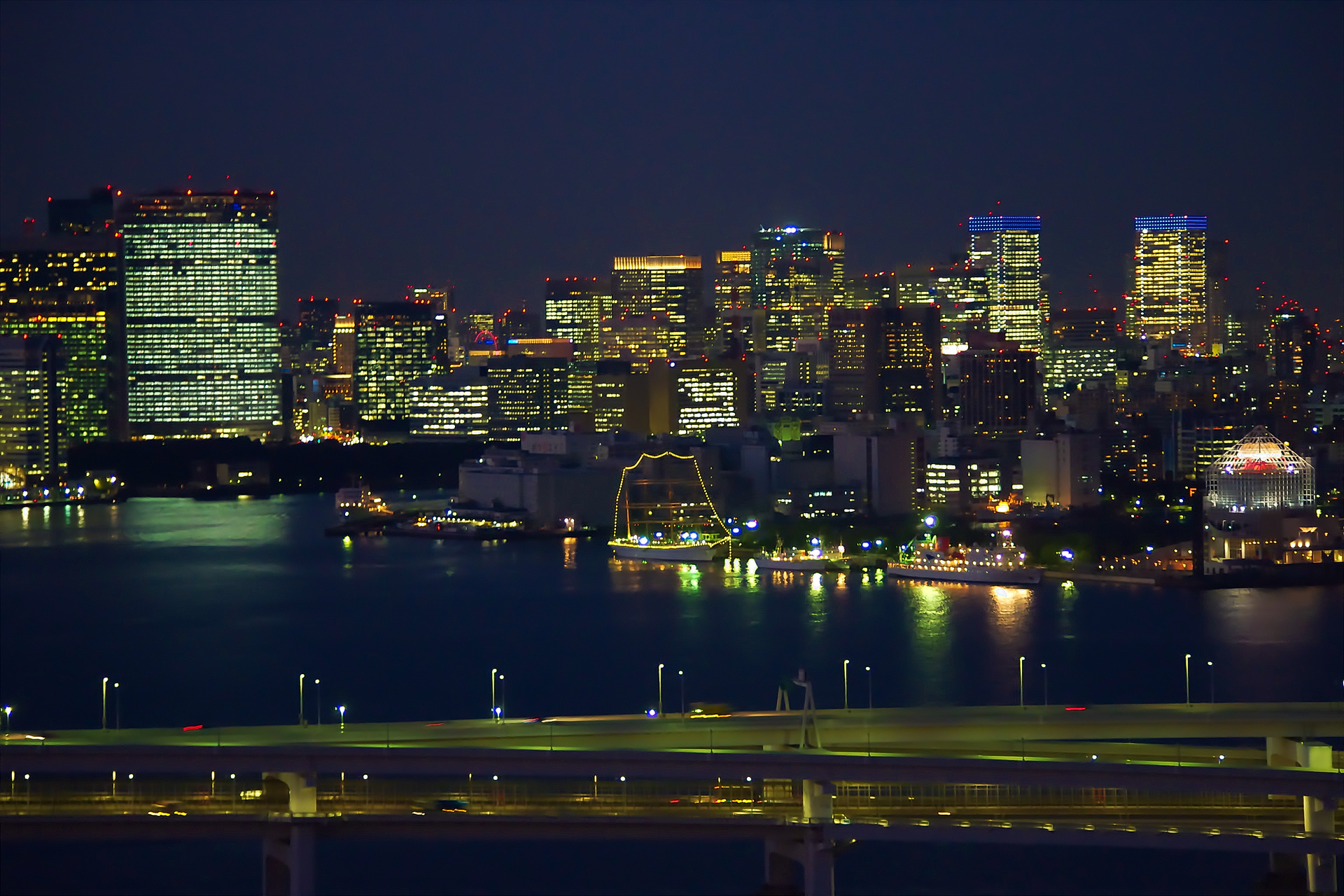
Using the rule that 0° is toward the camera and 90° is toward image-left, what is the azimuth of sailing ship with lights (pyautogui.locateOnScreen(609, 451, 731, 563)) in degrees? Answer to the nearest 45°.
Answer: approximately 270°

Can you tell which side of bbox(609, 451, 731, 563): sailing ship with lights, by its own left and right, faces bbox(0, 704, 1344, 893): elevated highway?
right

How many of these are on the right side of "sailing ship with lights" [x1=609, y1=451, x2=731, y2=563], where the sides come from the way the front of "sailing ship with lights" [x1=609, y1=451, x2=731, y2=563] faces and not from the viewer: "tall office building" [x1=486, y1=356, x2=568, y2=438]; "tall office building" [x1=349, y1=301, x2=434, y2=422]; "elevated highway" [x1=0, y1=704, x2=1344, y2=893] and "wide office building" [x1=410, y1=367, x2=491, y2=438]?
1

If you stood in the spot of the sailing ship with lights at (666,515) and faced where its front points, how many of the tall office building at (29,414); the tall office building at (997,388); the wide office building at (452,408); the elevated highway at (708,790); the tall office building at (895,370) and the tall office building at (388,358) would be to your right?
1

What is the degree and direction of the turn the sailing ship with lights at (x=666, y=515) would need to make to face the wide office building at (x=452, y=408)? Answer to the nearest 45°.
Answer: approximately 90° to its left

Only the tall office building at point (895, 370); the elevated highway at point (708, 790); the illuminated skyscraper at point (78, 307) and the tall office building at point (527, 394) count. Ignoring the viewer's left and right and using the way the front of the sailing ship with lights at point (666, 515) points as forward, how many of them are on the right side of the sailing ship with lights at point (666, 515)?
1

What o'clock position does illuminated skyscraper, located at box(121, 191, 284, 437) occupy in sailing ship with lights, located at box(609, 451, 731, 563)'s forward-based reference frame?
The illuminated skyscraper is roughly at 8 o'clock from the sailing ship with lights.

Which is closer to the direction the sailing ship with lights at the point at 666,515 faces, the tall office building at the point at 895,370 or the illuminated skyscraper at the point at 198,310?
the tall office building

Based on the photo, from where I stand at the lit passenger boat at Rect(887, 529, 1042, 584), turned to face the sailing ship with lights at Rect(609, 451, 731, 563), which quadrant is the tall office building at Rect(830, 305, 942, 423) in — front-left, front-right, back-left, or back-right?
front-right

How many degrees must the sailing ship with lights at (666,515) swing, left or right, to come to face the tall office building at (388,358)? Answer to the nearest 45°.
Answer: approximately 90° to its left

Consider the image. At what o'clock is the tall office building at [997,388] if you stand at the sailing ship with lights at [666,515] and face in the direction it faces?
The tall office building is roughly at 10 o'clock from the sailing ship with lights.

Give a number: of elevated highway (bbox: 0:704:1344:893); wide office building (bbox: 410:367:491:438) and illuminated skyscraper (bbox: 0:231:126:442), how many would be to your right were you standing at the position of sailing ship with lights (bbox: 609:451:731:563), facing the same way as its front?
1

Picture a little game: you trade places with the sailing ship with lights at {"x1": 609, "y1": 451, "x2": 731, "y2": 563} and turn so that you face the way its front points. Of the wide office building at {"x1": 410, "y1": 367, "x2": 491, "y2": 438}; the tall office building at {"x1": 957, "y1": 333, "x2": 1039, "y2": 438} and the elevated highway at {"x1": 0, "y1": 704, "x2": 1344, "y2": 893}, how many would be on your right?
1
